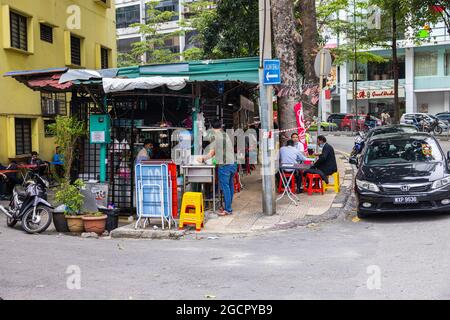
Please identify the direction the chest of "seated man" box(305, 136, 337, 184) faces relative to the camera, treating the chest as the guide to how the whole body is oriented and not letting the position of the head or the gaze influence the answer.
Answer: to the viewer's left

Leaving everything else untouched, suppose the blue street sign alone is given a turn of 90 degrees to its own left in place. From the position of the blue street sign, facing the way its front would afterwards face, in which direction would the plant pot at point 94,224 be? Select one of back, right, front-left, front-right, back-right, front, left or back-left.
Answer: back

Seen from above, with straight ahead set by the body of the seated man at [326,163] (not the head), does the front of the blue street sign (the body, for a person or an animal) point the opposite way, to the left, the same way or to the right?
to the left

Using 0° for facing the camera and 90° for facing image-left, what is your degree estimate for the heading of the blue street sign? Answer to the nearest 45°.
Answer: approximately 0°

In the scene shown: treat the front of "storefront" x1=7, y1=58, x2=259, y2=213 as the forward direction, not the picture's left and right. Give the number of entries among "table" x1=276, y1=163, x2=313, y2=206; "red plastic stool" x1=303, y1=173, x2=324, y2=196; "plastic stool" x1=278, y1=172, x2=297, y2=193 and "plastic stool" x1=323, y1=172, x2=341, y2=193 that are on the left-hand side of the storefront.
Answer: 4

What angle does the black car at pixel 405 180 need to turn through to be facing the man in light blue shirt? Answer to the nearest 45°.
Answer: approximately 135° to its right
